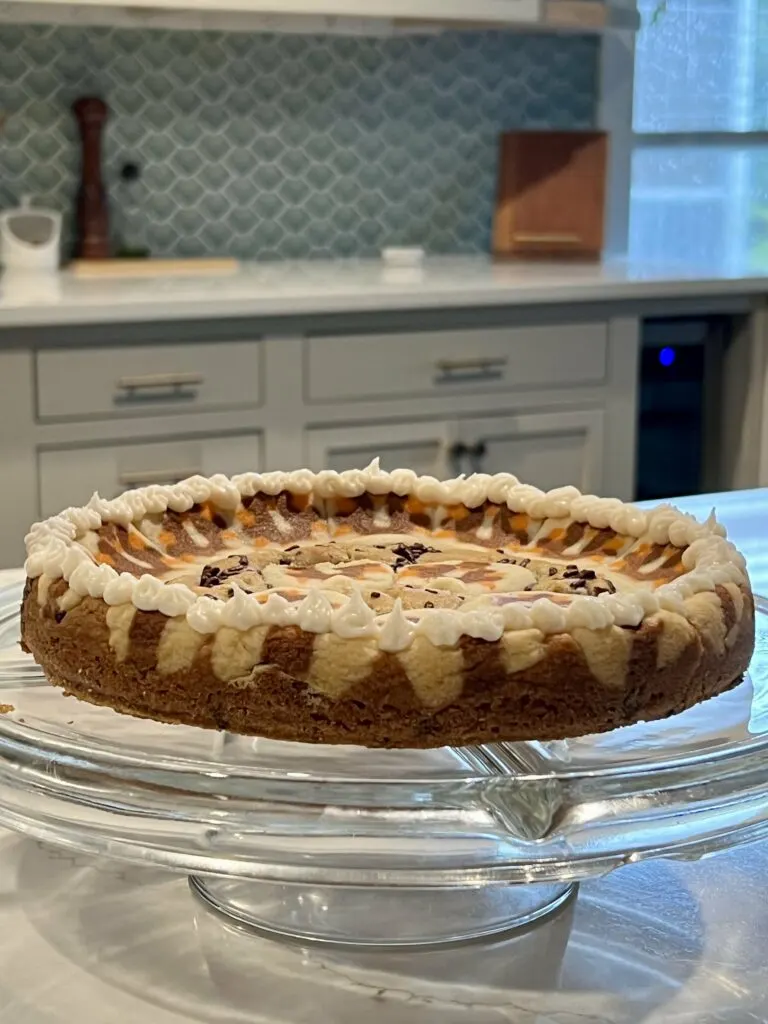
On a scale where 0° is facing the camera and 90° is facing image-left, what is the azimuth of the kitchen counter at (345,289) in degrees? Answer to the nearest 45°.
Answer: approximately 0°

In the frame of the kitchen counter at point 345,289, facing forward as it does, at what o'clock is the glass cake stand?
The glass cake stand is roughly at 12 o'clock from the kitchen counter.

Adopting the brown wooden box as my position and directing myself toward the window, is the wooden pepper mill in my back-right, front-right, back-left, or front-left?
back-left

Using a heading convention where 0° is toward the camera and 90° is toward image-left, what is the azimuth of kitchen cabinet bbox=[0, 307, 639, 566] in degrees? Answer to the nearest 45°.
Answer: approximately 0°

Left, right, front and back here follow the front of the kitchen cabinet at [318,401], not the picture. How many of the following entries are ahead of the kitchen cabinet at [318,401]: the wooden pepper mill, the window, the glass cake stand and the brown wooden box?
1

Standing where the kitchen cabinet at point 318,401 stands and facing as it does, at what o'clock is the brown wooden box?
The brown wooden box is roughly at 7 o'clock from the kitchen cabinet.
